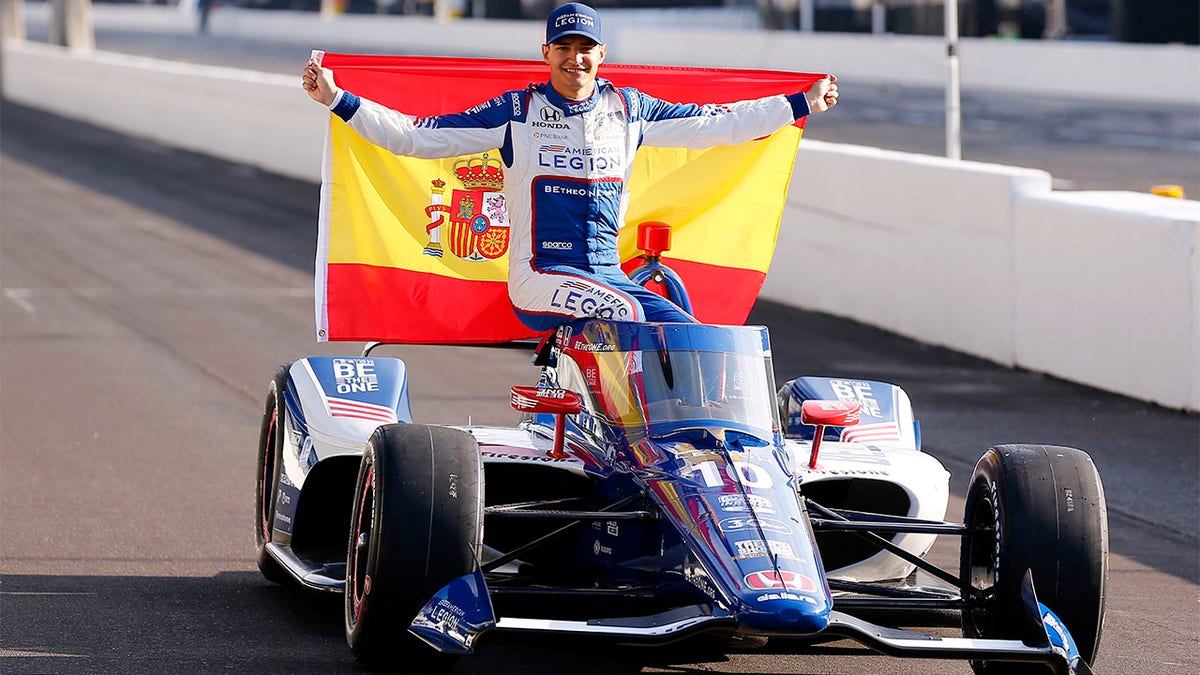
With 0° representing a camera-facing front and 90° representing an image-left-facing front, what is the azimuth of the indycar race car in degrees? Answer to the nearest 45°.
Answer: approximately 0°

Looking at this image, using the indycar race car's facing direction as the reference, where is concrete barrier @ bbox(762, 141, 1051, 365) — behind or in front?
behind

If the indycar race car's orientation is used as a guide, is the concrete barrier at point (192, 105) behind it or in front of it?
behind

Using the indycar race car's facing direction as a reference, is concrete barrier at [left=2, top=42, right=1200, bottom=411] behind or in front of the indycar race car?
behind

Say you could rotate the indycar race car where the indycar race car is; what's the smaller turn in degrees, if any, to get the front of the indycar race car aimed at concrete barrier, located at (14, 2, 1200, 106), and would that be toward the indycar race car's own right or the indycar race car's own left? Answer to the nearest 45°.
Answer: approximately 180°
